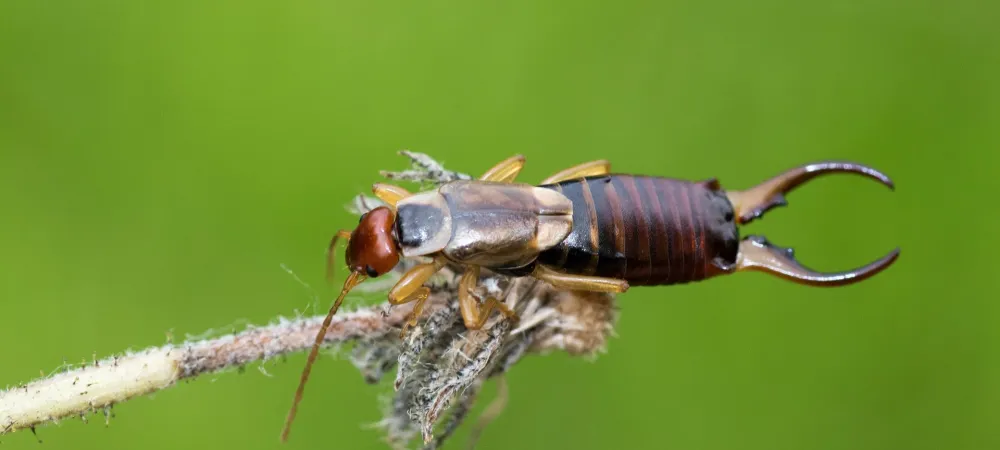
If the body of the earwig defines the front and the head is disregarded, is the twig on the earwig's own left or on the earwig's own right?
on the earwig's own left

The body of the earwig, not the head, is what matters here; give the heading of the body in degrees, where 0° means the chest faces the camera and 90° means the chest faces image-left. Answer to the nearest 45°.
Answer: approximately 90°
